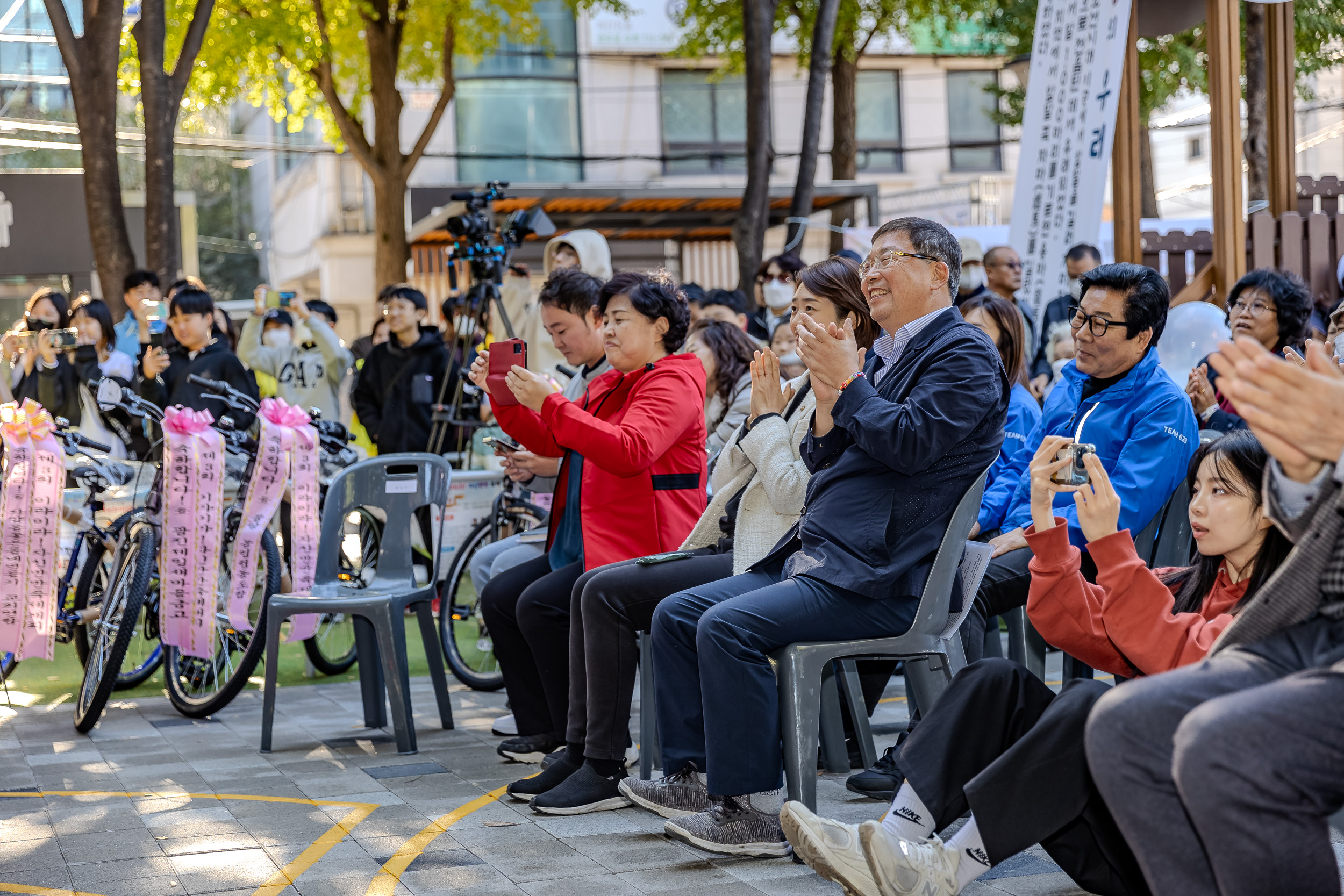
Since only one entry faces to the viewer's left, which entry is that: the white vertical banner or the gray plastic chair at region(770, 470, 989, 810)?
the gray plastic chair

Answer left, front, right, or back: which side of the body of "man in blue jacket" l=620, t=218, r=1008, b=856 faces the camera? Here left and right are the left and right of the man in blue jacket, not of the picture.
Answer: left

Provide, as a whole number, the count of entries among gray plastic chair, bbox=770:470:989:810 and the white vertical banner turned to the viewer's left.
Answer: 1

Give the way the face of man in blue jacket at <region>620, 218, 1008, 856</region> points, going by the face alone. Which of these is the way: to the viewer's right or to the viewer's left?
to the viewer's left

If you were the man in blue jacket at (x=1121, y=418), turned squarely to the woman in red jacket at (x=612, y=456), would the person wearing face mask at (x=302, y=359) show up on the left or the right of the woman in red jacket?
right

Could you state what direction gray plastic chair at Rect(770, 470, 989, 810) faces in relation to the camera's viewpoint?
facing to the left of the viewer

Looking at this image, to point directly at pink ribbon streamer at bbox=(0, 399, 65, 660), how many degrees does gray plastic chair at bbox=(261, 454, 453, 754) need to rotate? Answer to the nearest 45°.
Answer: approximately 90° to its right

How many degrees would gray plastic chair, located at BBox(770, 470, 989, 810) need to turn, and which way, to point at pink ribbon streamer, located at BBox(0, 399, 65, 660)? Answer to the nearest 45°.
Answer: approximately 45° to its right

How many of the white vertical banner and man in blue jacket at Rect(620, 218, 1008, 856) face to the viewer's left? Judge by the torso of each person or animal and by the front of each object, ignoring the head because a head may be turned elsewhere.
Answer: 1
